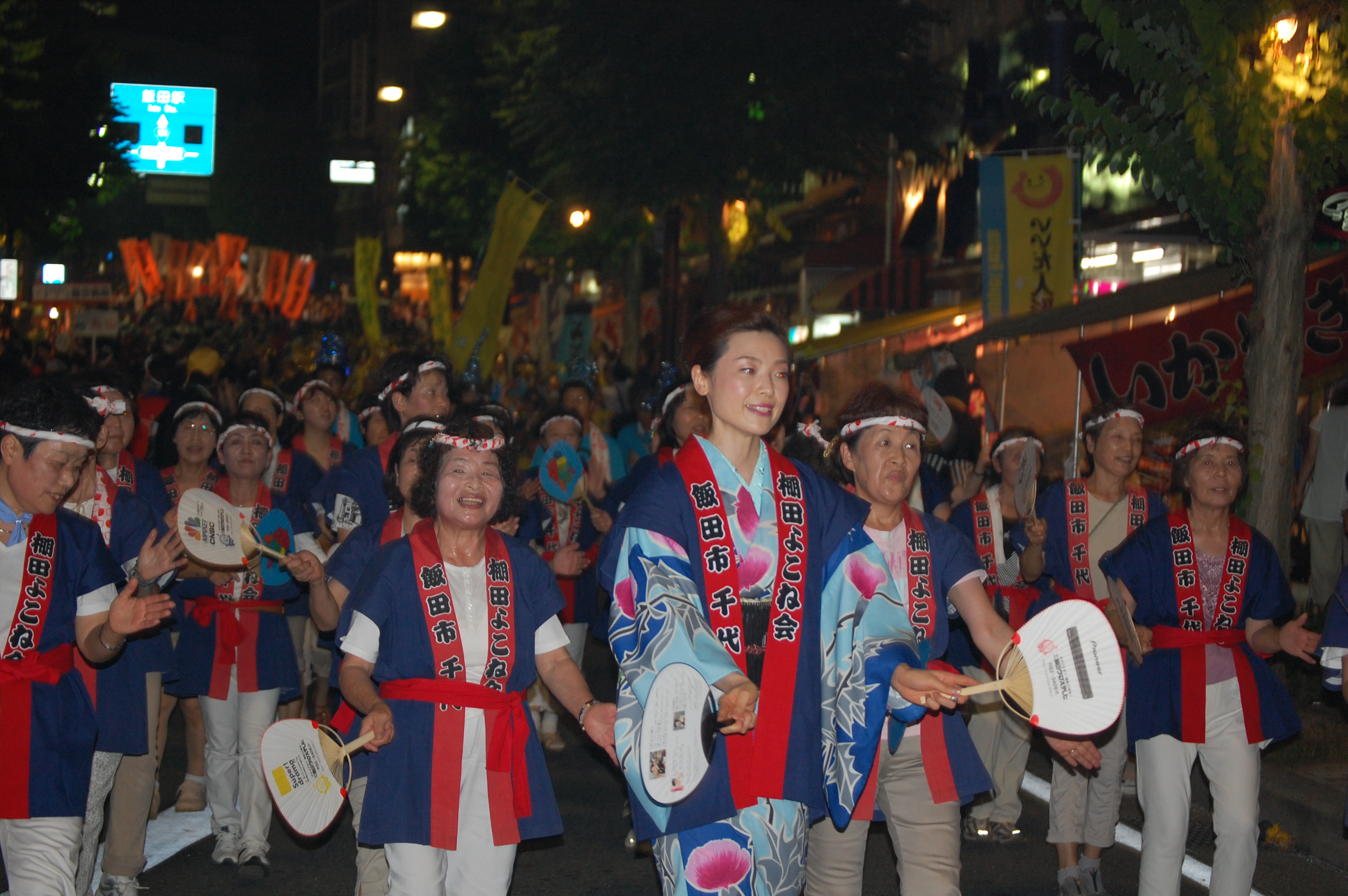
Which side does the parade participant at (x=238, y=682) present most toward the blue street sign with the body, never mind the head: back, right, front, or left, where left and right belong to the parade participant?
back

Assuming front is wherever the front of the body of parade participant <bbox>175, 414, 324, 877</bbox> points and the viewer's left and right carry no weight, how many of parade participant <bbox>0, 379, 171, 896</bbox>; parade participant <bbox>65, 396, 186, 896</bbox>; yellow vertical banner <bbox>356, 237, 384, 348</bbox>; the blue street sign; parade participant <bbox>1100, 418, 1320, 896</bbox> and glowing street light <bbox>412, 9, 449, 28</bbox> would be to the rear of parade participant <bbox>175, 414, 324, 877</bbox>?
3

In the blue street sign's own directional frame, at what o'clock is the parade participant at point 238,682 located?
The parade participant is roughly at 12 o'clock from the blue street sign.

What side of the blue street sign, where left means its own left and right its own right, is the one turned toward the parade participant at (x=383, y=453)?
front

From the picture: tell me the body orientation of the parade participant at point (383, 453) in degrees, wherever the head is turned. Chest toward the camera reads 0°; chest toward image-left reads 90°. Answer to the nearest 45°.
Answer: approximately 315°

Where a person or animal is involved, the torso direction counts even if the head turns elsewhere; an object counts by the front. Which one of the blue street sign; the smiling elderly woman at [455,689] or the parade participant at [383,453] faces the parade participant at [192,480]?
the blue street sign

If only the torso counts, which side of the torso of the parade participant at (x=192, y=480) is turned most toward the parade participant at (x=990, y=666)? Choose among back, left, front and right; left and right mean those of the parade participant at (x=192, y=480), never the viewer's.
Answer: left

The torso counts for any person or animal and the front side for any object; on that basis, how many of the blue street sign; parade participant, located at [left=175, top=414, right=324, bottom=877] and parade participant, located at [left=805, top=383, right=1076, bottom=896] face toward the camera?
3

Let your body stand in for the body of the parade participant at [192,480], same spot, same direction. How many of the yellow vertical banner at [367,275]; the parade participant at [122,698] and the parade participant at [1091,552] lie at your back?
1

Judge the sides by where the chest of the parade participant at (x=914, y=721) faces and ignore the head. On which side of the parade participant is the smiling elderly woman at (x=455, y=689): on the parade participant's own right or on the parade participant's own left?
on the parade participant's own right

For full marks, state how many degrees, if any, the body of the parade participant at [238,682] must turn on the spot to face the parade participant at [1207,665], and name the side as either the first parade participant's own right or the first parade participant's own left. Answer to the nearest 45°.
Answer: approximately 45° to the first parade participant's own left
